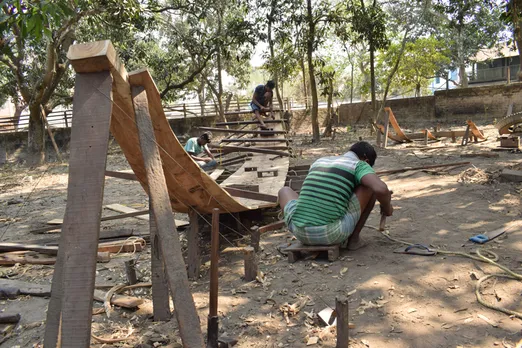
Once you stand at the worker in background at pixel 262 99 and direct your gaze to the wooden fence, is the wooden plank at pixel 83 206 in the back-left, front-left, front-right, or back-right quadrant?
back-left

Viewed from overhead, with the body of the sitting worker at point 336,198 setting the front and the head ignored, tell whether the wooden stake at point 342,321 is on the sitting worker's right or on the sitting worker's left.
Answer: on the sitting worker's right

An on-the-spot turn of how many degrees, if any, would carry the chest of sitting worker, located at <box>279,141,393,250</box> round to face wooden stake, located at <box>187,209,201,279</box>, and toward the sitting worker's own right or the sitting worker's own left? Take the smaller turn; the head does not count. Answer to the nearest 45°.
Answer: approximately 135° to the sitting worker's own left

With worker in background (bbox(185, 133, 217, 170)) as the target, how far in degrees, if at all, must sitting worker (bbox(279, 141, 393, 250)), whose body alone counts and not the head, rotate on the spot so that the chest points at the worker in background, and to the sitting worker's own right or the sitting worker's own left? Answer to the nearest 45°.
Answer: approximately 90° to the sitting worker's own left

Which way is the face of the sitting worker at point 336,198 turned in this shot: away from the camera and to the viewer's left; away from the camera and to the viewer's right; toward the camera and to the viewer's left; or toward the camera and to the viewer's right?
away from the camera and to the viewer's right

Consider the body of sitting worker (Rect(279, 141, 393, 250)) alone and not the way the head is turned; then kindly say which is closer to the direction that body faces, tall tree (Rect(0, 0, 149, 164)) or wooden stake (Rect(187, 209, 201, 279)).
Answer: the tall tree

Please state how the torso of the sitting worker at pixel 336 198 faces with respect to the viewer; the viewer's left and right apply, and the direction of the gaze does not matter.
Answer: facing away from the viewer and to the right of the viewer

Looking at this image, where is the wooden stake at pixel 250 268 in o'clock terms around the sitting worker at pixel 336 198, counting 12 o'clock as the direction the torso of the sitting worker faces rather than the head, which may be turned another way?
The wooden stake is roughly at 7 o'clock from the sitting worker.

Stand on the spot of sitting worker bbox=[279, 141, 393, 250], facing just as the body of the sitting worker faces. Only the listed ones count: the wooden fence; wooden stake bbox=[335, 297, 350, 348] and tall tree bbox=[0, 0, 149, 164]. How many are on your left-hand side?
2

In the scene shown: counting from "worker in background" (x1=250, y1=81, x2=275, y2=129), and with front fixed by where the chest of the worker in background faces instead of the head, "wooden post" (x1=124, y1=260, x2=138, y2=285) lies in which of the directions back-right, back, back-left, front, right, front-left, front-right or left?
front-right
